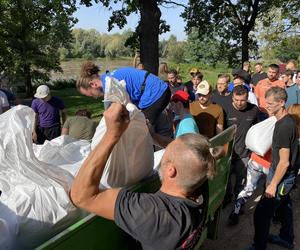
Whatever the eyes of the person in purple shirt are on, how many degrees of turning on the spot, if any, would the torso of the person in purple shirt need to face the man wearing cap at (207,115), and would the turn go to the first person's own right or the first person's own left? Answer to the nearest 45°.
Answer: approximately 45° to the first person's own left

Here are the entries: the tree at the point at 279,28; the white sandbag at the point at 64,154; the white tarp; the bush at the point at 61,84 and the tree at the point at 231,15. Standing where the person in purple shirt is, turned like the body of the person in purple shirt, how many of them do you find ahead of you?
2

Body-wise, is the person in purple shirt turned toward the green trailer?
yes

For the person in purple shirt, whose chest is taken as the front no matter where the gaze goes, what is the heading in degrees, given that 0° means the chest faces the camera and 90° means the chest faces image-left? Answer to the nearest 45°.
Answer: approximately 0°

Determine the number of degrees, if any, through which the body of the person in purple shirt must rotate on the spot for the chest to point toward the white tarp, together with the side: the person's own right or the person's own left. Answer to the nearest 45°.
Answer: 0° — they already face it

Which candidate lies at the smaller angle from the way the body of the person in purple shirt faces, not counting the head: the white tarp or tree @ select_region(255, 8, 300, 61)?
the white tarp

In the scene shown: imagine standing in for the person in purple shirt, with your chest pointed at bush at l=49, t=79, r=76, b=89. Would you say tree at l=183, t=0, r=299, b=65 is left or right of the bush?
right

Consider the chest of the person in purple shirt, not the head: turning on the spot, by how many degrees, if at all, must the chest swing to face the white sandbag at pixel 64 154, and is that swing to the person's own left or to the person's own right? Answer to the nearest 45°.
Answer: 0° — they already face it

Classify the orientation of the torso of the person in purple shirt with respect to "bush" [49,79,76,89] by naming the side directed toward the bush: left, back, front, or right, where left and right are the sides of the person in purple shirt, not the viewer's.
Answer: back
